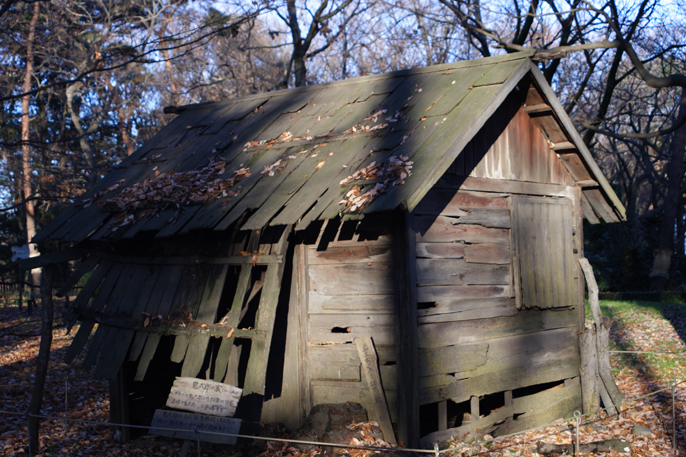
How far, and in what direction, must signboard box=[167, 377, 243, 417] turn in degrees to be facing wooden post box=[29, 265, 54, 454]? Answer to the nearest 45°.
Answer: approximately 135° to its right

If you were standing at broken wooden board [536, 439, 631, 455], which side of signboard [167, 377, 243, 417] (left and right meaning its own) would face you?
left

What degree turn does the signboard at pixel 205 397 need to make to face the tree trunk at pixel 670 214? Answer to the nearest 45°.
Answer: approximately 135° to its left

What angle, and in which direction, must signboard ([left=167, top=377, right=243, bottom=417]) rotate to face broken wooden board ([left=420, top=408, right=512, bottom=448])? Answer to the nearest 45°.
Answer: approximately 90° to its left

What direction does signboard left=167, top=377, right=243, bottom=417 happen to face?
toward the camera

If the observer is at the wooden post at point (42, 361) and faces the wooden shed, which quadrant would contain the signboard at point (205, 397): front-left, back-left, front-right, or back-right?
front-right
